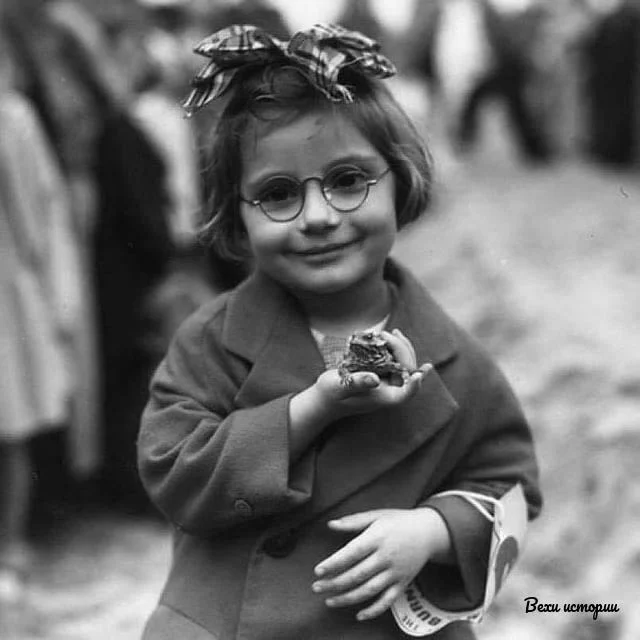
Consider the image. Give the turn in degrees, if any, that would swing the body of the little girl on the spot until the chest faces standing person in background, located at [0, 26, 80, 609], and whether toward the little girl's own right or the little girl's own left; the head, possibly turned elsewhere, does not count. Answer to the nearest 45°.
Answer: approximately 135° to the little girl's own right

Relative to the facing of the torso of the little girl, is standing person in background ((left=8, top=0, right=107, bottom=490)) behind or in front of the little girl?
behind

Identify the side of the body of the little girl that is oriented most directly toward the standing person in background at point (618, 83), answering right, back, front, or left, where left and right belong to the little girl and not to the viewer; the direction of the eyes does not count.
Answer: back

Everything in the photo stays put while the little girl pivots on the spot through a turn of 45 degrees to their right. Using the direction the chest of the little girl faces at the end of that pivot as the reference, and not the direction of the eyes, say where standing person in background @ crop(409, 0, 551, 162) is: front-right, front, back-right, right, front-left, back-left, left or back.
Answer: back-right

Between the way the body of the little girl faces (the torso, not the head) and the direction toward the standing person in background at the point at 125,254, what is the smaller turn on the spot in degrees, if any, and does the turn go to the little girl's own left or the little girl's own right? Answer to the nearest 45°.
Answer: approximately 180°

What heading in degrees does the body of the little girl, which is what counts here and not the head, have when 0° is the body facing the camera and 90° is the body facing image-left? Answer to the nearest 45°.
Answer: approximately 0°
